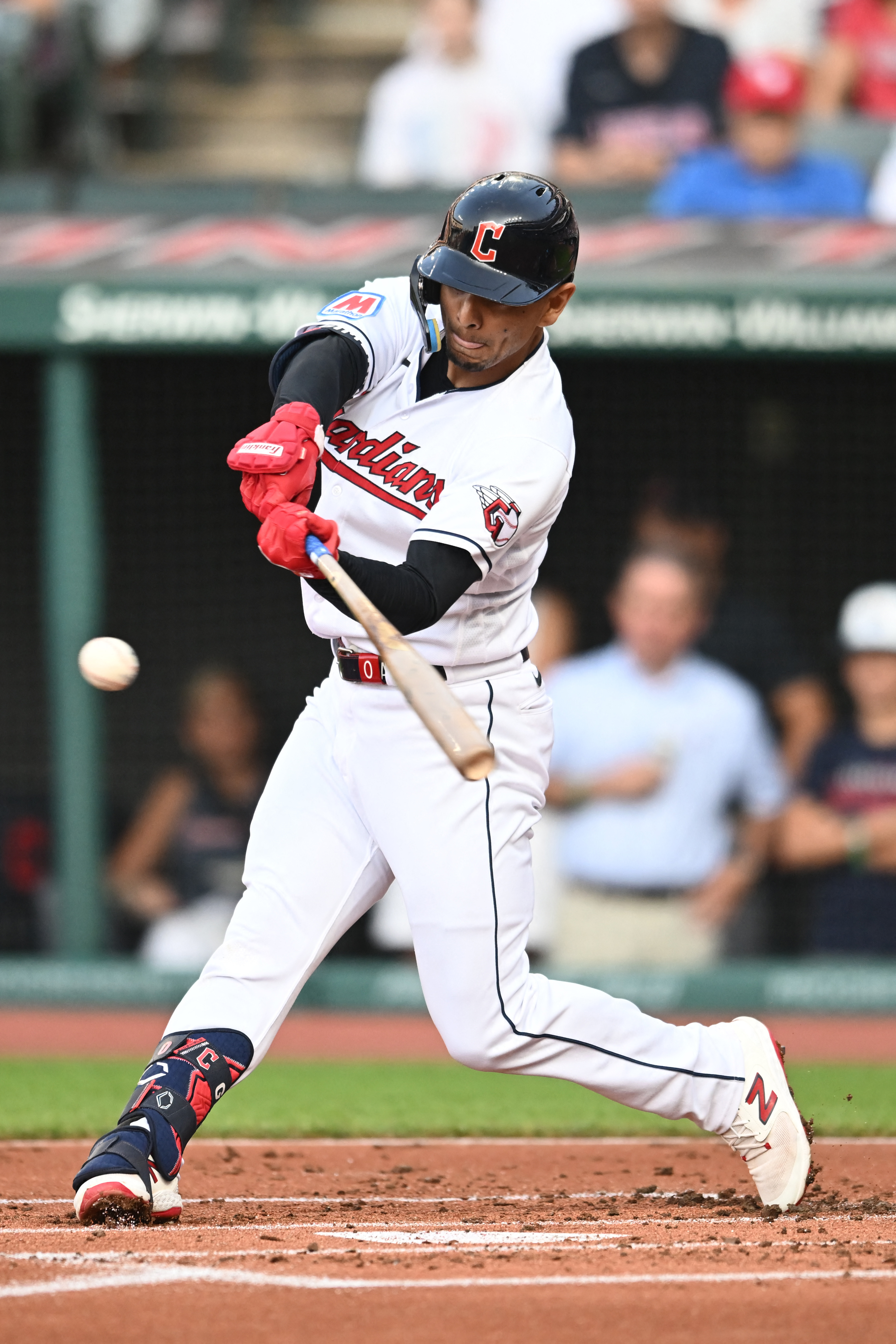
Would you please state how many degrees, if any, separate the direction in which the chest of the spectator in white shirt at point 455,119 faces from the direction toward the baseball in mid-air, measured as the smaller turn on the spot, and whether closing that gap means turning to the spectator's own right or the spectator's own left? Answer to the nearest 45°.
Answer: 0° — they already face it

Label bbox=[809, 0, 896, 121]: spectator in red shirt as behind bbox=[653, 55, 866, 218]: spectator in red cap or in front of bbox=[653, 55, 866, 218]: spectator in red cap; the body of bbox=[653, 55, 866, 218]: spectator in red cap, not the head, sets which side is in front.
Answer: behind

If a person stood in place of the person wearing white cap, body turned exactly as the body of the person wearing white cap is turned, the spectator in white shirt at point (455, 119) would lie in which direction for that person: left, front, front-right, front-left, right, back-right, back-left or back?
back-right

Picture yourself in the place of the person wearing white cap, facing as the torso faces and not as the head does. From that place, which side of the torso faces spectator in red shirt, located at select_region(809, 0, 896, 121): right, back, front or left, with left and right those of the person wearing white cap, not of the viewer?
back

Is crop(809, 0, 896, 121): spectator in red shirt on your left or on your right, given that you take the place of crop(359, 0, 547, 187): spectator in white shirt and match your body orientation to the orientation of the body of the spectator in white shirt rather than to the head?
on your left

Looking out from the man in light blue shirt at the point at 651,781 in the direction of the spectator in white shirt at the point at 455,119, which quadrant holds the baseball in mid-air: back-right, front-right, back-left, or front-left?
back-left

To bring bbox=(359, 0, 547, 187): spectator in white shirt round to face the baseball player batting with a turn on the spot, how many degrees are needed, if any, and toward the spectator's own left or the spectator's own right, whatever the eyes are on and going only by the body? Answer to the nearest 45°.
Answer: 0° — they already face them

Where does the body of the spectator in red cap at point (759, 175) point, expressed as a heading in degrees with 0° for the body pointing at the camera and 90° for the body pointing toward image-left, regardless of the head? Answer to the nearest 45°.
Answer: approximately 0°
